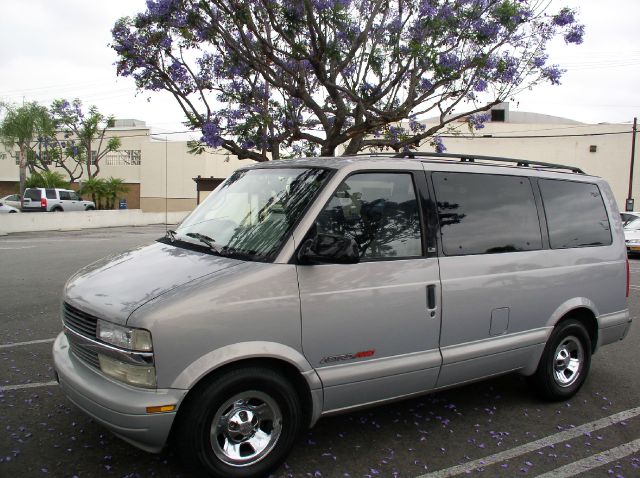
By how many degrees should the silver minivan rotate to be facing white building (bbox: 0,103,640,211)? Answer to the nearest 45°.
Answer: approximately 135° to its right

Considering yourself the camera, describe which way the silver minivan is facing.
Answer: facing the viewer and to the left of the viewer

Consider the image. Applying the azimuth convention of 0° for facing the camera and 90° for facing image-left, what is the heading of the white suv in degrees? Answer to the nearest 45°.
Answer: approximately 225°

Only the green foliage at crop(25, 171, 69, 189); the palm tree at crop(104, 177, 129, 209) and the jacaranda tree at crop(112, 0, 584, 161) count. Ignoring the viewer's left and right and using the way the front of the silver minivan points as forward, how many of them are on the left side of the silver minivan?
0

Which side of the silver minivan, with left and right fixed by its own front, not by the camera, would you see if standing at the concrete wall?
right

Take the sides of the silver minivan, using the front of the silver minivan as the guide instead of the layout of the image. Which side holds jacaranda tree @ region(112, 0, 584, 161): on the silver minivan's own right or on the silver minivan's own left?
on the silver minivan's own right

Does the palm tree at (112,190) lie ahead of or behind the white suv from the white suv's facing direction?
ahead

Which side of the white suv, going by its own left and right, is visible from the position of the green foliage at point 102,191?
front

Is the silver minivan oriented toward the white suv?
no

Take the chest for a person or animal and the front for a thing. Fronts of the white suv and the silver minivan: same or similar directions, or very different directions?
very different directions

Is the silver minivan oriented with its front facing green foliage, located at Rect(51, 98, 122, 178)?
no
